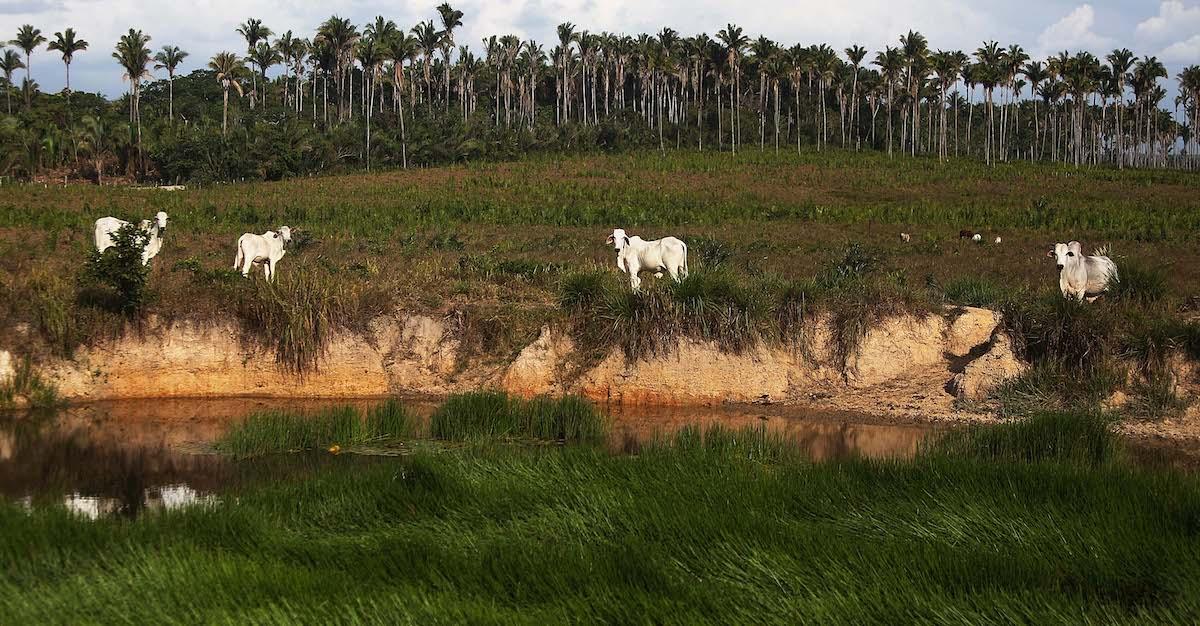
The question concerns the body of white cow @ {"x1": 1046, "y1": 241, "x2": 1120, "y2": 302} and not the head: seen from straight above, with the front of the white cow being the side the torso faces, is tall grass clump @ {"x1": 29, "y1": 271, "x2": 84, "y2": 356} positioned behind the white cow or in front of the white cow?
in front

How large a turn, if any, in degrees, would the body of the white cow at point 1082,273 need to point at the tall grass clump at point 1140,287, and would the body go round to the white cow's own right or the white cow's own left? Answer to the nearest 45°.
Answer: approximately 180°

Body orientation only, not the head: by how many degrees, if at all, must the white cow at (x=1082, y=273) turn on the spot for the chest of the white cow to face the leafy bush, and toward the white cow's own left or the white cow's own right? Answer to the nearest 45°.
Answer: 0° — it already faces it

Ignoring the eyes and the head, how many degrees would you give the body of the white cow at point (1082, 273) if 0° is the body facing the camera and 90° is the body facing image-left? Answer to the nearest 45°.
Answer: approximately 45°

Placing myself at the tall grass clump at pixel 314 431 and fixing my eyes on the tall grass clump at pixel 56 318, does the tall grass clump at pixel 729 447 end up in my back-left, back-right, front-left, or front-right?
back-right

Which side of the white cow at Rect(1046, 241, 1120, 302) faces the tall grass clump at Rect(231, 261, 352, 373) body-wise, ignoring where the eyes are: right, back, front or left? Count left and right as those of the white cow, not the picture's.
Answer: front

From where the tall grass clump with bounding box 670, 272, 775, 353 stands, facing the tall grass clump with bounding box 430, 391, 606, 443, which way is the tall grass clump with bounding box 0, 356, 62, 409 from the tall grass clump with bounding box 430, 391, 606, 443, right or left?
right

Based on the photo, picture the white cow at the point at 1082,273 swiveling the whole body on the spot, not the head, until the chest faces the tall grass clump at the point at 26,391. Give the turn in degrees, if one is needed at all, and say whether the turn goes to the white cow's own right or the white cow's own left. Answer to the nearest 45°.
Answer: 0° — it already faces it

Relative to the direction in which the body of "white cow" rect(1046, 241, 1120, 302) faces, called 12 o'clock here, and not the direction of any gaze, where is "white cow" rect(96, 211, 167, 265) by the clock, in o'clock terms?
"white cow" rect(96, 211, 167, 265) is roughly at 1 o'clock from "white cow" rect(1046, 241, 1120, 302).

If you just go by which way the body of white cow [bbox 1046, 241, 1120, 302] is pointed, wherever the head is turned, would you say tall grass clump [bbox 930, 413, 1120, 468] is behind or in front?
in front

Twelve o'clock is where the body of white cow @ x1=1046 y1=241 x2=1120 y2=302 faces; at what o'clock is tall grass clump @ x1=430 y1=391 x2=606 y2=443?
The tall grass clump is roughly at 12 o'clock from the white cow.

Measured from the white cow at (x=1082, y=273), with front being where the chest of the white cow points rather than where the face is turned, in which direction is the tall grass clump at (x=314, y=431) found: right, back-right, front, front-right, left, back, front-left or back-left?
front
